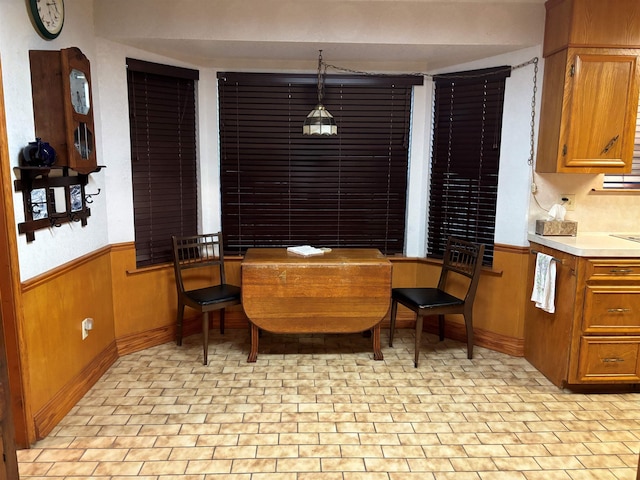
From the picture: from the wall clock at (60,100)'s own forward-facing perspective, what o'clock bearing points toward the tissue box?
The tissue box is roughly at 11 o'clock from the wall clock.

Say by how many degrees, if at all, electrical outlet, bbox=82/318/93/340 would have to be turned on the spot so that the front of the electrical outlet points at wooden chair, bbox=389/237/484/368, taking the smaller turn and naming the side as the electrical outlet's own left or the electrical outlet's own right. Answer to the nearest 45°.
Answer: approximately 45° to the electrical outlet's own left

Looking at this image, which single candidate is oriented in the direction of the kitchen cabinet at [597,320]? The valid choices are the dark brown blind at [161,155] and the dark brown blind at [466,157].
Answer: the dark brown blind at [161,155]

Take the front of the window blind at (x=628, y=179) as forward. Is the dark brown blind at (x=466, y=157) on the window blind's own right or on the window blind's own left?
on the window blind's own right

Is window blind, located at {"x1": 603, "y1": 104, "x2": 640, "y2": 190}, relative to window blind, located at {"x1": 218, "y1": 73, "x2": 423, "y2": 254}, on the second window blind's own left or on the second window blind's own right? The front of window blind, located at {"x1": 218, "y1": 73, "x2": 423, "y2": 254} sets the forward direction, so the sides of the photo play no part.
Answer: on the second window blind's own left

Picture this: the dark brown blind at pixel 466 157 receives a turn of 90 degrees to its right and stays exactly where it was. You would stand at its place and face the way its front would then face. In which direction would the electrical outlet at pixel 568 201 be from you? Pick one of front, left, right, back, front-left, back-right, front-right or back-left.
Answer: back-right

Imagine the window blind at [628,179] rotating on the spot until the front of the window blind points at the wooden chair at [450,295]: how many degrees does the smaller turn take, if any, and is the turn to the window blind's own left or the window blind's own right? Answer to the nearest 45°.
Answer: approximately 45° to the window blind's own right

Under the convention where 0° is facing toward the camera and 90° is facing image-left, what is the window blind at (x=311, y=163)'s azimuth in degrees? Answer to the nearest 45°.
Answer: approximately 0°

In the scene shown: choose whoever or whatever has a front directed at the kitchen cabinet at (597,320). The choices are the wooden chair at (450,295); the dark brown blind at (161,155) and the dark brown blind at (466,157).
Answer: the dark brown blind at (161,155)
